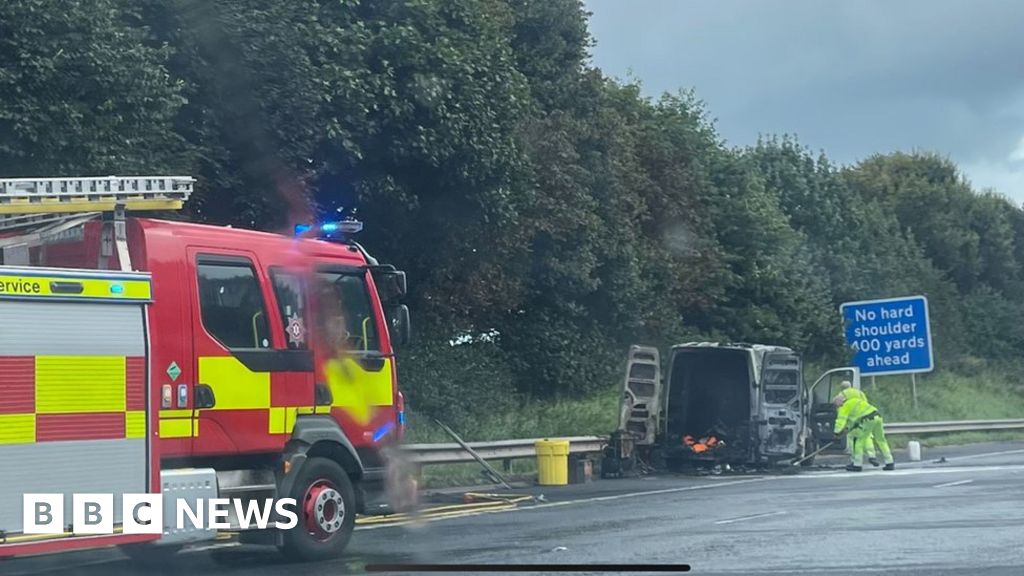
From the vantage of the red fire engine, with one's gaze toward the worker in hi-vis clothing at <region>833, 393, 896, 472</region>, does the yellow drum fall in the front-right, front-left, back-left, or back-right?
front-left

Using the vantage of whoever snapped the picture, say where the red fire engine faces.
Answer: facing away from the viewer and to the right of the viewer

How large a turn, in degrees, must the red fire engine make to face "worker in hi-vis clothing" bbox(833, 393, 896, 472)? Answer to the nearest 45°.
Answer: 0° — it already faces them

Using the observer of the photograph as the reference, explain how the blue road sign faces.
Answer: facing the viewer

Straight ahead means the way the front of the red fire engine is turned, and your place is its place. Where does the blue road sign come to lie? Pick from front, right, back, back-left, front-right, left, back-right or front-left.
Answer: front

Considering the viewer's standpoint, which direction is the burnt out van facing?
facing away from the viewer and to the right of the viewer

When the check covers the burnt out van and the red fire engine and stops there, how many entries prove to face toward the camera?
0

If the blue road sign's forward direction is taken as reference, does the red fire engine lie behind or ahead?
ahead

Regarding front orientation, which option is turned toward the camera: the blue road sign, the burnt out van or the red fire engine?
the blue road sign

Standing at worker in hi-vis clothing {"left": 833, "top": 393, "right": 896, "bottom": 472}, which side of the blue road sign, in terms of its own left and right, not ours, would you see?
front

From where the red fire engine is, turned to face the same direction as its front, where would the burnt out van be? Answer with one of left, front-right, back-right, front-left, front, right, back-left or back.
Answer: front

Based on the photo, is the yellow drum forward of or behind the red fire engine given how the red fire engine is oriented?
forward

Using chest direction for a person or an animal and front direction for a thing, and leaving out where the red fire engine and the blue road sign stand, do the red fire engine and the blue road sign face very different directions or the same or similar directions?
very different directions
